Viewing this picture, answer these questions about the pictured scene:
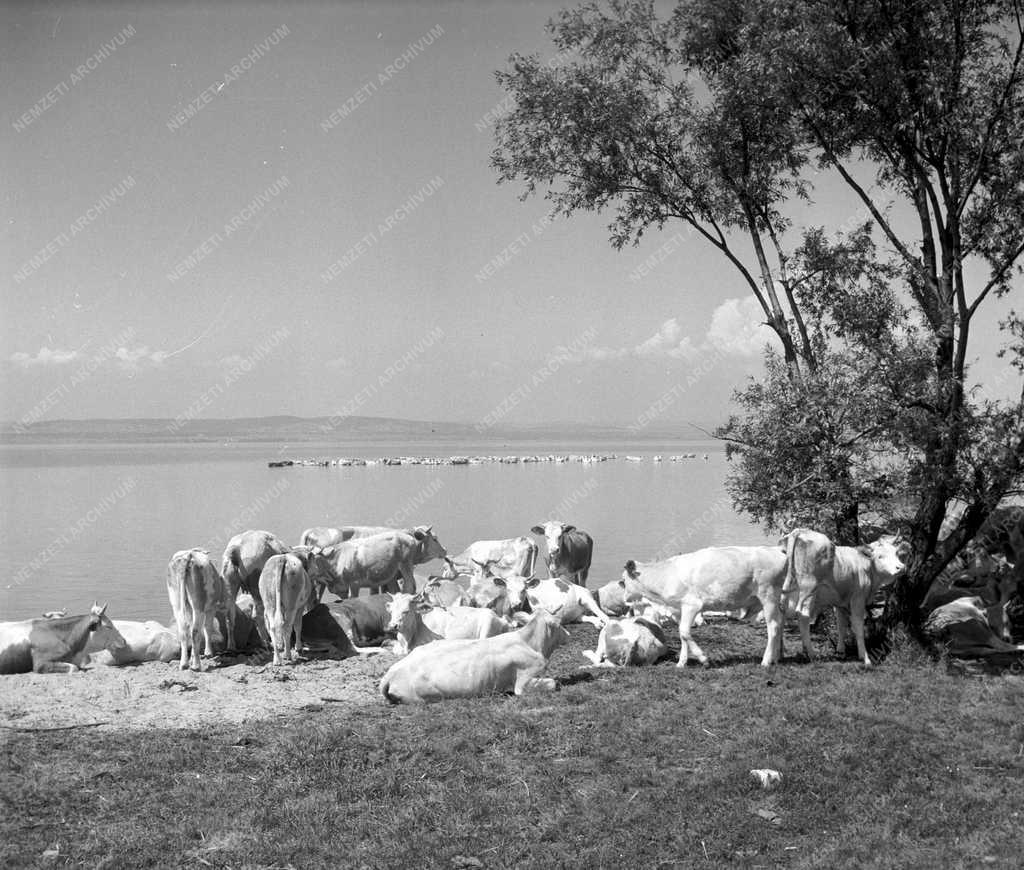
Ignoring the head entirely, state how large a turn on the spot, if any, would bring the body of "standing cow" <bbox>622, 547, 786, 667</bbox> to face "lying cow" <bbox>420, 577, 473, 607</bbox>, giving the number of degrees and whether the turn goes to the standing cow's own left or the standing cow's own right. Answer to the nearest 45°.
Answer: approximately 45° to the standing cow's own right

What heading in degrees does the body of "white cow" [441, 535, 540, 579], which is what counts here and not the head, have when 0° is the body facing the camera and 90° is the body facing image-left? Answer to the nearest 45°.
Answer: approximately 90°

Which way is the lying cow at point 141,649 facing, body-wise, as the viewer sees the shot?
to the viewer's left

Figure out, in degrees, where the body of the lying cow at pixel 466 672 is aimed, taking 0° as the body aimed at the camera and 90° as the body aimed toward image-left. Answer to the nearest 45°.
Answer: approximately 270°

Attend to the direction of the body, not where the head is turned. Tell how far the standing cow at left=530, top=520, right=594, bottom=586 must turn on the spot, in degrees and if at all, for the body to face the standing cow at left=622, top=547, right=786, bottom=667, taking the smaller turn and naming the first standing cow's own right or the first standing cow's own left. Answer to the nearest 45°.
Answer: approximately 45° to the first standing cow's own left

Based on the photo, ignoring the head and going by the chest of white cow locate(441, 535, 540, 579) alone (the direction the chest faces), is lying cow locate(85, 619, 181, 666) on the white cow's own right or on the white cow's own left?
on the white cow's own left

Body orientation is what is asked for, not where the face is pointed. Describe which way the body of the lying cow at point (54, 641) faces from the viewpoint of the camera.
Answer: to the viewer's right

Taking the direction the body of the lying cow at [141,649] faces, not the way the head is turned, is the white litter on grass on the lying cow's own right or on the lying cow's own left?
on the lying cow's own left

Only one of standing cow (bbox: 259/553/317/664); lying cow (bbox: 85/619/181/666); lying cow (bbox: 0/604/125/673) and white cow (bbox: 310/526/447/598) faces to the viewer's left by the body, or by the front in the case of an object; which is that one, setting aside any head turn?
lying cow (bbox: 85/619/181/666)

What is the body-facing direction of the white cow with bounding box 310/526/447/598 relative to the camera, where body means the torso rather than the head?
to the viewer's right

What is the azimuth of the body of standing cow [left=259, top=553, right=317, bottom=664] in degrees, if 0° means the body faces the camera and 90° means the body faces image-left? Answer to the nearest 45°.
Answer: approximately 180°

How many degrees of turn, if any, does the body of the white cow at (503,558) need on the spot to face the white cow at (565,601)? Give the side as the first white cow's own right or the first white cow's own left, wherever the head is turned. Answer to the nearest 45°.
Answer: approximately 90° to the first white cow's own left

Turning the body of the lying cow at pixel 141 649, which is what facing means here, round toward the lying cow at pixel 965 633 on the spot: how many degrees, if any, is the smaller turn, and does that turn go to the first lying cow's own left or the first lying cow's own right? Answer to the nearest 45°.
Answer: approximately 180°
